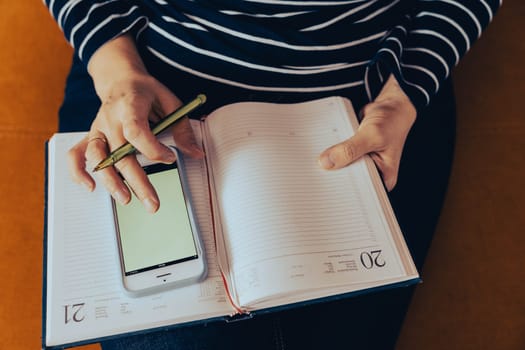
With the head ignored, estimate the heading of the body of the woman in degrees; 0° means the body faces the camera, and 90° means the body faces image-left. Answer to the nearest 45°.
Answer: approximately 0°

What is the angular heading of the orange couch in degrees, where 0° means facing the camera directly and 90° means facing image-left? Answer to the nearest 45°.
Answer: approximately 0°
